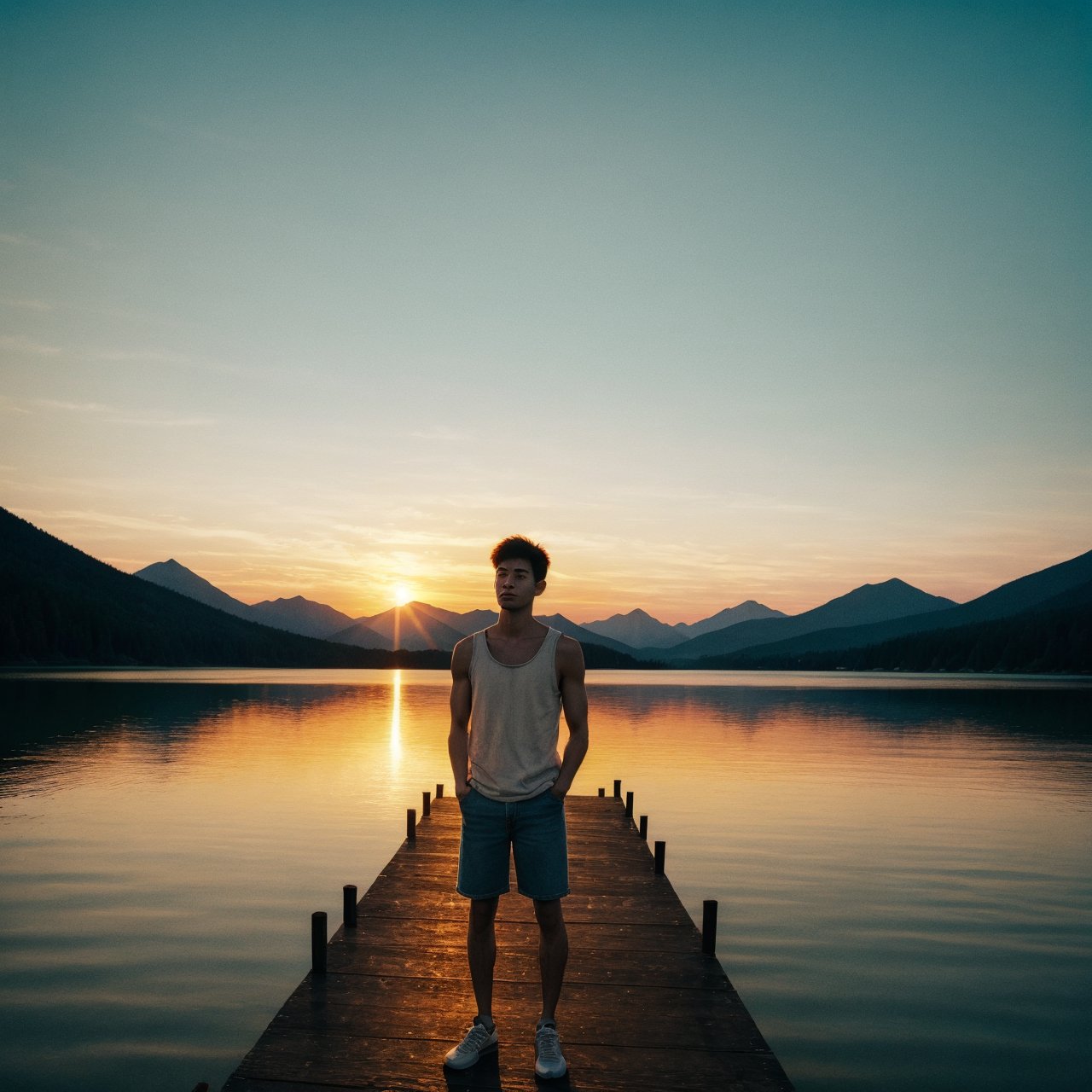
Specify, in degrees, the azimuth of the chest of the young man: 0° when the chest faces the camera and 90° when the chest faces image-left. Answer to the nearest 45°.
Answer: approximately 0°
